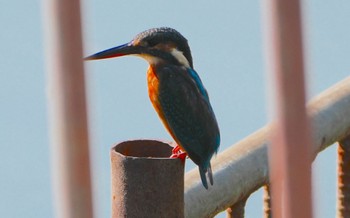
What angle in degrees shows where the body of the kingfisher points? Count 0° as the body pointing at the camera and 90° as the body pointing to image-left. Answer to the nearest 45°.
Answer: approximately 90°

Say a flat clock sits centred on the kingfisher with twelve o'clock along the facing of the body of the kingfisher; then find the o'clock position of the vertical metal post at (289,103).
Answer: The vertical metal post is roughly at 9 o'clock from the kingfisher.

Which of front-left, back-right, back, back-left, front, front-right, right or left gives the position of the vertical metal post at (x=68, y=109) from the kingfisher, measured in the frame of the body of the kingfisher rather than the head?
left

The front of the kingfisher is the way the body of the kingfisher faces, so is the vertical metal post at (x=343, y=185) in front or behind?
behind
